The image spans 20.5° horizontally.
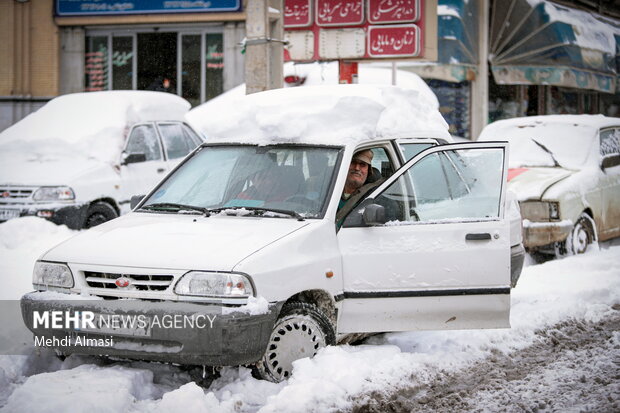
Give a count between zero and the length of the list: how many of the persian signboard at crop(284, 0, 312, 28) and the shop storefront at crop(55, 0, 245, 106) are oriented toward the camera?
2

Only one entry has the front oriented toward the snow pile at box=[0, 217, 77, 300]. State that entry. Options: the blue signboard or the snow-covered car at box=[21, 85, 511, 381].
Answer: the blue signboard

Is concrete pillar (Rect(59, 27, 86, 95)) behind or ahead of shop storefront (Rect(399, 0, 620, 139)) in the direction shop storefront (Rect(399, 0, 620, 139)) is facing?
ahead

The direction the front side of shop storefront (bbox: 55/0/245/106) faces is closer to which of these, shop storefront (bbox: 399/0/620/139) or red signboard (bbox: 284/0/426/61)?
the red signboard

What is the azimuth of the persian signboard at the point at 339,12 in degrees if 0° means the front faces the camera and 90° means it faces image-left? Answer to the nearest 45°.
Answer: approximately 0°

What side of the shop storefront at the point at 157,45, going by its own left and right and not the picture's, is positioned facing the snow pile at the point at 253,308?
front

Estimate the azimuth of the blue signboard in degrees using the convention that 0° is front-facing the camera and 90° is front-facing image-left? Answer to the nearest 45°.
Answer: approximately 0°

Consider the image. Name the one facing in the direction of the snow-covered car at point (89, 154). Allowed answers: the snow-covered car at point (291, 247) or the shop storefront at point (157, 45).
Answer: the shop storefront

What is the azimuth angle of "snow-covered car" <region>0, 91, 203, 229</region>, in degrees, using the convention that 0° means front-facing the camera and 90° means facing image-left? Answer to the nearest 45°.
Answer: approximately 45°
